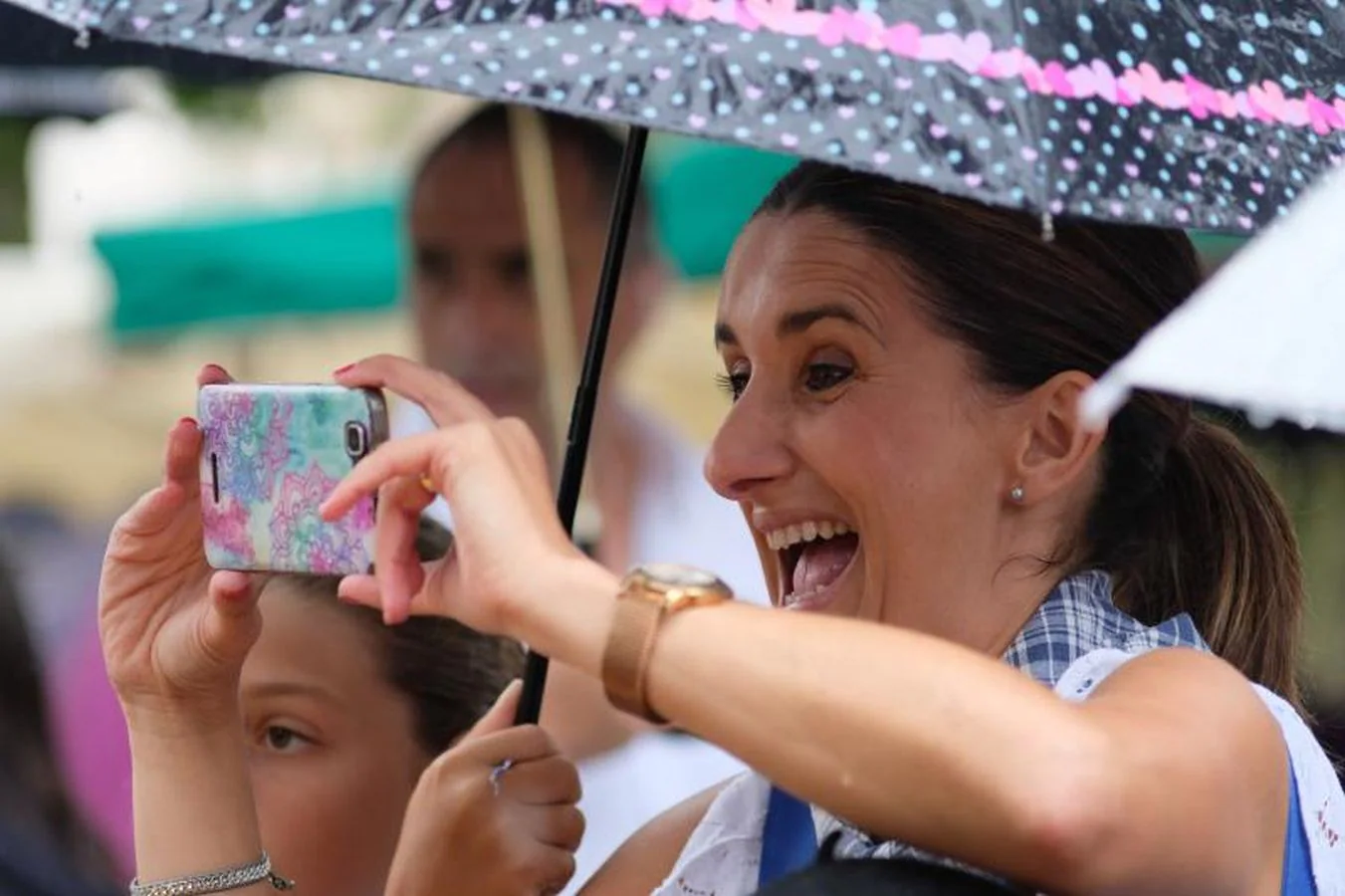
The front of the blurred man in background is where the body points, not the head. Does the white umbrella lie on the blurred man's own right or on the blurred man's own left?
on the blurred man's own left

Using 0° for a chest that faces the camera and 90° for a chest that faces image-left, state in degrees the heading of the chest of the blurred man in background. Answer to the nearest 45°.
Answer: approximately 45°
